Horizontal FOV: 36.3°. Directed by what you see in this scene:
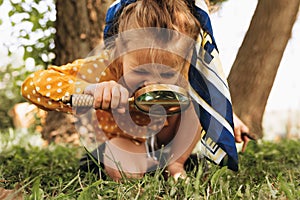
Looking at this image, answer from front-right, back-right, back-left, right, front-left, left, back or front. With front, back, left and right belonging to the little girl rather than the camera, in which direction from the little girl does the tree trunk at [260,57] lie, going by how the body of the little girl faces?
back-left

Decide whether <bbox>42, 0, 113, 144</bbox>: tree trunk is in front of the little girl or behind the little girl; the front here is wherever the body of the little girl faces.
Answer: behind

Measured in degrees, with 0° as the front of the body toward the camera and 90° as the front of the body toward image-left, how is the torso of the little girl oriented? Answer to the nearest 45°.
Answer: approximately 0°
